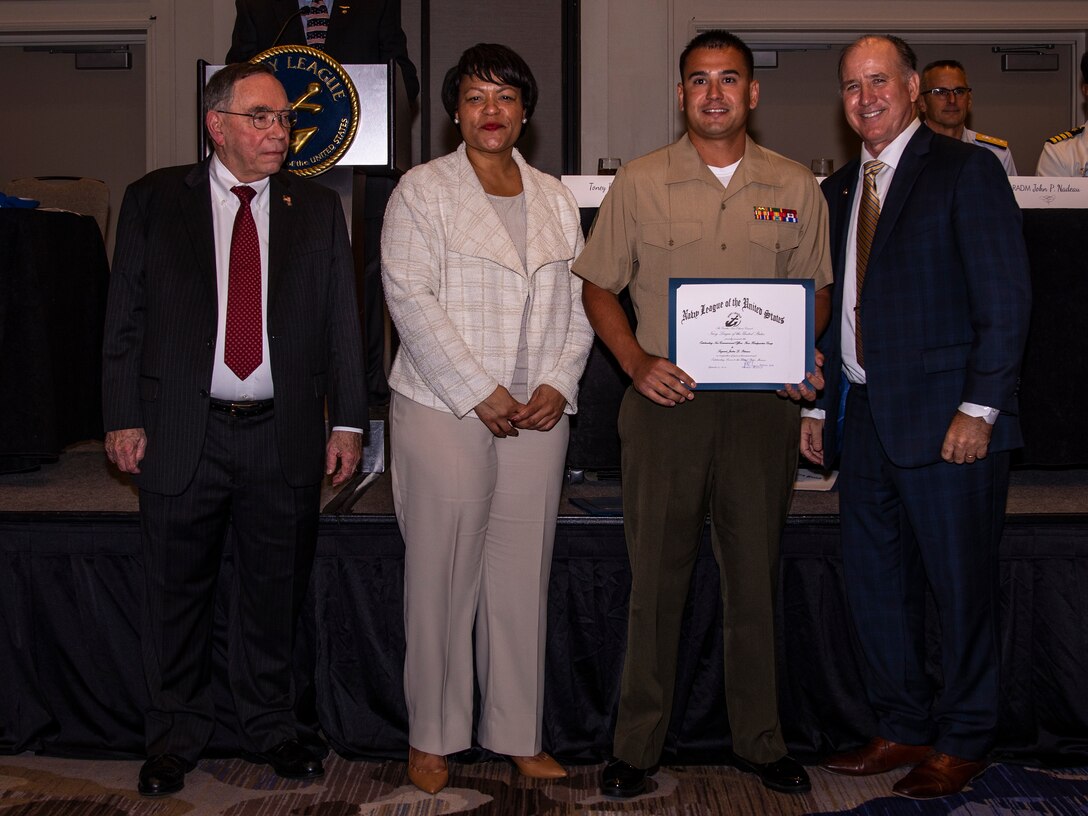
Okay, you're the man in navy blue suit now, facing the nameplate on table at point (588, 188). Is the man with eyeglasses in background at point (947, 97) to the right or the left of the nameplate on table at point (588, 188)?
right

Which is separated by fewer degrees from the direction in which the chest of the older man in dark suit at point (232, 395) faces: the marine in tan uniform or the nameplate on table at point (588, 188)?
the marine in tan uniform

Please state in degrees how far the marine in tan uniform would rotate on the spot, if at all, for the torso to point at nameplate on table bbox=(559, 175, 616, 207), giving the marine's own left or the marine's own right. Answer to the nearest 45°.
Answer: approximately 180°

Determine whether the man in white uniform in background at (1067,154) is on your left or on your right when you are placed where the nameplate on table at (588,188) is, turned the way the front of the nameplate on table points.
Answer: on your left

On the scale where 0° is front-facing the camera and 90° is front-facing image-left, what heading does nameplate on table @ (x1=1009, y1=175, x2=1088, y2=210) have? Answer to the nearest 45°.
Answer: approximately 0°
